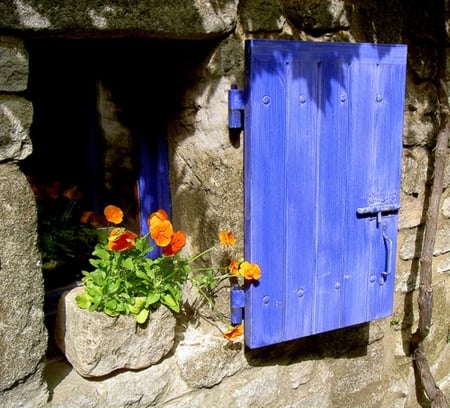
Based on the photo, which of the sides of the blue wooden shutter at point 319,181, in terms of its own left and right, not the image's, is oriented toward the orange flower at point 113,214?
right

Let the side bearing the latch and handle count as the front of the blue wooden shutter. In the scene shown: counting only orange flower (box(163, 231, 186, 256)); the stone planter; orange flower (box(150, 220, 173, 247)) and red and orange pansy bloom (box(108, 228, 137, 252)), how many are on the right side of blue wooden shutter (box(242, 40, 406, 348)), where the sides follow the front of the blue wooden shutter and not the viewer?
4

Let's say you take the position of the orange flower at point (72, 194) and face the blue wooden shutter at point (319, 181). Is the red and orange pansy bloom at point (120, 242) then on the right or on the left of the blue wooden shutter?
right

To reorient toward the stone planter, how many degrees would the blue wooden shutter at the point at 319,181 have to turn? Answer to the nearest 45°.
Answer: approximately 90° to its right

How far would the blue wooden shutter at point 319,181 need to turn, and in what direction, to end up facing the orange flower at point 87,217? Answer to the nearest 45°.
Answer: approximately 135° to its right

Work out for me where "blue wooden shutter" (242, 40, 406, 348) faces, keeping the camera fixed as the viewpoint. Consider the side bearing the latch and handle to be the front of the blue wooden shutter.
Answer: facing the viewer and to the right of the viewer

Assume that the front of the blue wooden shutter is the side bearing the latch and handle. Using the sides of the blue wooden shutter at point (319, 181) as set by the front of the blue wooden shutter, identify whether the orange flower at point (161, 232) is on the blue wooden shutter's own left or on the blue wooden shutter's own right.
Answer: on the blue wooden shutter's own right
